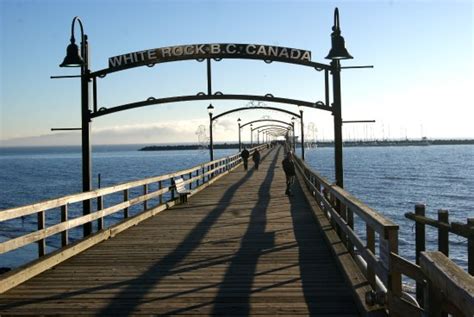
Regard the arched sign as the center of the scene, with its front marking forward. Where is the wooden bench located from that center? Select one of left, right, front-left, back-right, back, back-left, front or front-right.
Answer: back

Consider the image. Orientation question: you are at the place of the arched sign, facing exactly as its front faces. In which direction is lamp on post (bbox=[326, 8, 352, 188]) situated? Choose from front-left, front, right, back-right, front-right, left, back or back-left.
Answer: front-left

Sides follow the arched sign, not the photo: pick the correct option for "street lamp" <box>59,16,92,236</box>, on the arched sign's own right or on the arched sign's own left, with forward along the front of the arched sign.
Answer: on the arched sign's own right

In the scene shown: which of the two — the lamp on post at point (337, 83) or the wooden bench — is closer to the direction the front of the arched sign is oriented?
the lamp on post

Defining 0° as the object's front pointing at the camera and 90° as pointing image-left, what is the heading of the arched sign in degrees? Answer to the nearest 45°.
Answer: approximately 0°
